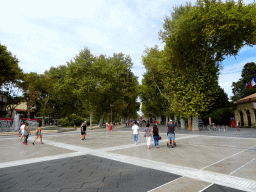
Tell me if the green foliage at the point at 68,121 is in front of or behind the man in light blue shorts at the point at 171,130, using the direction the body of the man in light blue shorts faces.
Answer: in front

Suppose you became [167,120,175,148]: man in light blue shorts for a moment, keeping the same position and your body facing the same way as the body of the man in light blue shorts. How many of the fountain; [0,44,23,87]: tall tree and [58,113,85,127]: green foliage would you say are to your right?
0

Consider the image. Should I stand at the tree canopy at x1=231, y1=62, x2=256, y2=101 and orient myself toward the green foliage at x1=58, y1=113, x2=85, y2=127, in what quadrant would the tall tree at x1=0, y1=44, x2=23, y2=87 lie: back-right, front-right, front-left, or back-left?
front-left

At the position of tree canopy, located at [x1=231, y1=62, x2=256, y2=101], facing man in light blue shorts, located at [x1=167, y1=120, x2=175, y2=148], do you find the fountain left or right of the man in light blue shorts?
right

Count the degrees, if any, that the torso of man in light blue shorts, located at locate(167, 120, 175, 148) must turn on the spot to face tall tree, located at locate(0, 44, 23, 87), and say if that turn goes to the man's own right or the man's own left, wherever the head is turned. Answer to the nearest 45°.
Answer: approximately 45° to the man's own left

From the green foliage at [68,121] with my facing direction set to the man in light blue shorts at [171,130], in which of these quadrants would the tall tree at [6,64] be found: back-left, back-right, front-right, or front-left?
front-right

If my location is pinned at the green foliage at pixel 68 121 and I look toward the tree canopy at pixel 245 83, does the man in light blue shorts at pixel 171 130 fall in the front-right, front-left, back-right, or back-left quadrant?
front-right

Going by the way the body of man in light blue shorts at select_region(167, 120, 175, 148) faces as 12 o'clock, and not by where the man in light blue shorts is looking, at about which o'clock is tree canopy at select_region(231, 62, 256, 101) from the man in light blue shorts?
The tree canopy is roughly at 1 o'clock from the man in light blue shorts.

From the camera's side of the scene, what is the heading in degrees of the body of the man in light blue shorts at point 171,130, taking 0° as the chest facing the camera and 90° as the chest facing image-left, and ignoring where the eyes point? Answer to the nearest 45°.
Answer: approximately 180°

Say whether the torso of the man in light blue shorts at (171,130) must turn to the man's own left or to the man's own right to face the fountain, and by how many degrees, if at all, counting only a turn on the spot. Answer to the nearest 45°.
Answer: approximately 45° to the man's own left

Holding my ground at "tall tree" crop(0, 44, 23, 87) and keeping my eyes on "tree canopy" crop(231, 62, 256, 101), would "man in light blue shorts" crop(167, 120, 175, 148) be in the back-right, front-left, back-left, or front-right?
front-right
